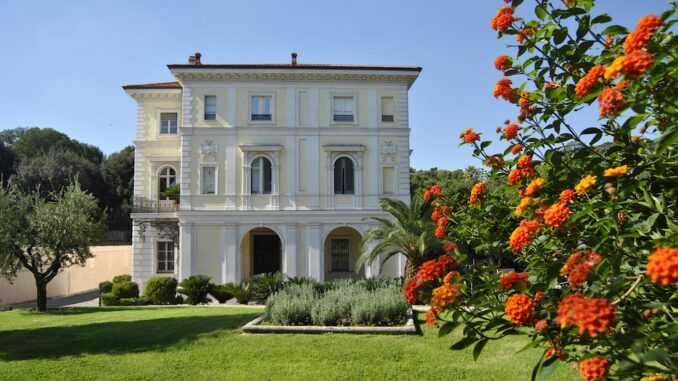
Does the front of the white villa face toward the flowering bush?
yes

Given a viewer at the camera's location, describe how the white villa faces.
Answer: facing the viewer

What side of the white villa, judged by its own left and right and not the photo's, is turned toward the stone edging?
front

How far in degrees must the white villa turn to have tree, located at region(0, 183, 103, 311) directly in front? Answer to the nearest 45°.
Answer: approximately 45° to its right

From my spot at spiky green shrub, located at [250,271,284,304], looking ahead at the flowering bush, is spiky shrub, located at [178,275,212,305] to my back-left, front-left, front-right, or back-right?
back-right

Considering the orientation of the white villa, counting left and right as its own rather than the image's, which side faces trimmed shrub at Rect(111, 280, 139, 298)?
right

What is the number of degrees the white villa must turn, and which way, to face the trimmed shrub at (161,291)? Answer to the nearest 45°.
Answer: approximately 45° to its right

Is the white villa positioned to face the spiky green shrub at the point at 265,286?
yes

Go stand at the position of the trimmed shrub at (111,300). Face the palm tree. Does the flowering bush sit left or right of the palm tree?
right
